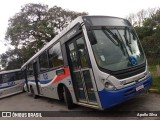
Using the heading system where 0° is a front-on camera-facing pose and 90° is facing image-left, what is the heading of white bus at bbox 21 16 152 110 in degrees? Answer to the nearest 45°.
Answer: approximately 315°

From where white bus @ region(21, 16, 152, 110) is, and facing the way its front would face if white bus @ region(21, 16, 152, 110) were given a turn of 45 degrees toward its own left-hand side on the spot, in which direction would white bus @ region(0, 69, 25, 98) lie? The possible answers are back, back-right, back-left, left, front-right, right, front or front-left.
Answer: back-left

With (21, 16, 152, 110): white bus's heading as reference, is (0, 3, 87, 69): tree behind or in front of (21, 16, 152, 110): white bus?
behind
